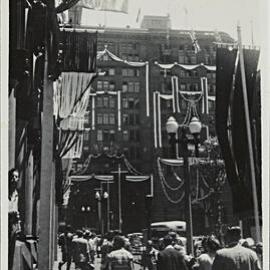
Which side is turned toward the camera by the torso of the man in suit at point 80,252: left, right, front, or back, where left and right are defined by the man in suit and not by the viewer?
back

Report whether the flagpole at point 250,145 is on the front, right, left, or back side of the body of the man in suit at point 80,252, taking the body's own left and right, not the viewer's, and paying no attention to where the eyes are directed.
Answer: right

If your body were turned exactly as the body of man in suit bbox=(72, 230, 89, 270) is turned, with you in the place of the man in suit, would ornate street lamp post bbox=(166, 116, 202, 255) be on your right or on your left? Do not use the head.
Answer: on your right

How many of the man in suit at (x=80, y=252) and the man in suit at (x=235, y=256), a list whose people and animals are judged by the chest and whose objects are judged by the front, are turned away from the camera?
2

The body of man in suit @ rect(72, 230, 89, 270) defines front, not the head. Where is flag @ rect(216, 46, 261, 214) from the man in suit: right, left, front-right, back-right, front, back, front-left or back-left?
right

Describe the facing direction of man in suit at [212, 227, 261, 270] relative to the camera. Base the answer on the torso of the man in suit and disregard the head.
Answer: away from the camera
